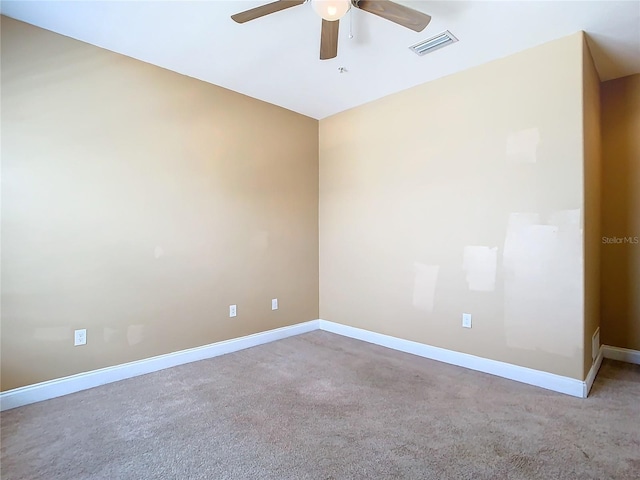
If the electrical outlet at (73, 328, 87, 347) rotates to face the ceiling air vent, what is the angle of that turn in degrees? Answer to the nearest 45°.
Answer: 0° — it already faces it

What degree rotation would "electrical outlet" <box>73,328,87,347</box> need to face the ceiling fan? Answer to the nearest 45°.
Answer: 0° — it already faces it

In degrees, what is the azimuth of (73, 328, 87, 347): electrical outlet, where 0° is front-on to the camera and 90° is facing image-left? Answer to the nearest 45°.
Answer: approximately 315°

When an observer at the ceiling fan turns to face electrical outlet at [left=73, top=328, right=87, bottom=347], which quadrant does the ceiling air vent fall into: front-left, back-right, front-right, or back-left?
back-right
